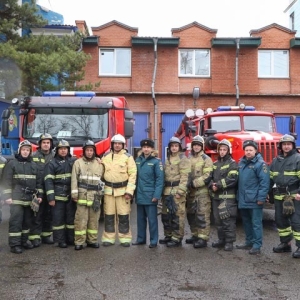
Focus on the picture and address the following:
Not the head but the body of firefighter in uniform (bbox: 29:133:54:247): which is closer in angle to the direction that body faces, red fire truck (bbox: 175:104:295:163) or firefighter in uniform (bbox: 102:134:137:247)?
the firefighter in uniform

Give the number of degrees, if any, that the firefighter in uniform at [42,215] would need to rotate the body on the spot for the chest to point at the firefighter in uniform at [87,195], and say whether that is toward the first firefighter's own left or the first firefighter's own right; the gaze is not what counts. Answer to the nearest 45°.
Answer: approximately 45° to the first firefighter's own left

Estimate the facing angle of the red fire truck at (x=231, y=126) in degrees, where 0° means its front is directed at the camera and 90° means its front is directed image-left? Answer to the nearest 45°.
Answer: approximately 315°

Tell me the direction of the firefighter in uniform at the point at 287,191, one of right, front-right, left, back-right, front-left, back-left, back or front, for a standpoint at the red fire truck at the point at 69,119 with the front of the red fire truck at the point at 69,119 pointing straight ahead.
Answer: front-left

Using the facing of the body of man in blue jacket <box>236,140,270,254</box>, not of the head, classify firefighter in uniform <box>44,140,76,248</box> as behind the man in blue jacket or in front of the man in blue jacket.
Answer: in front

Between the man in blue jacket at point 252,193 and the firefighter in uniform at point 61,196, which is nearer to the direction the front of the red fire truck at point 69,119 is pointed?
the firefighter in uniform

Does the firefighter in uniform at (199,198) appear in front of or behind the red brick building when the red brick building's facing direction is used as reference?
in front

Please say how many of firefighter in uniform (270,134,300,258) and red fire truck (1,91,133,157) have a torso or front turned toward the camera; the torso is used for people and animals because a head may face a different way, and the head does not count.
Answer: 2

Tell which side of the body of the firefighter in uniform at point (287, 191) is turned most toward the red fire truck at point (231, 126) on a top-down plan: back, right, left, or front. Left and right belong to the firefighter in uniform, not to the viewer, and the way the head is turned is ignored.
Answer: back
